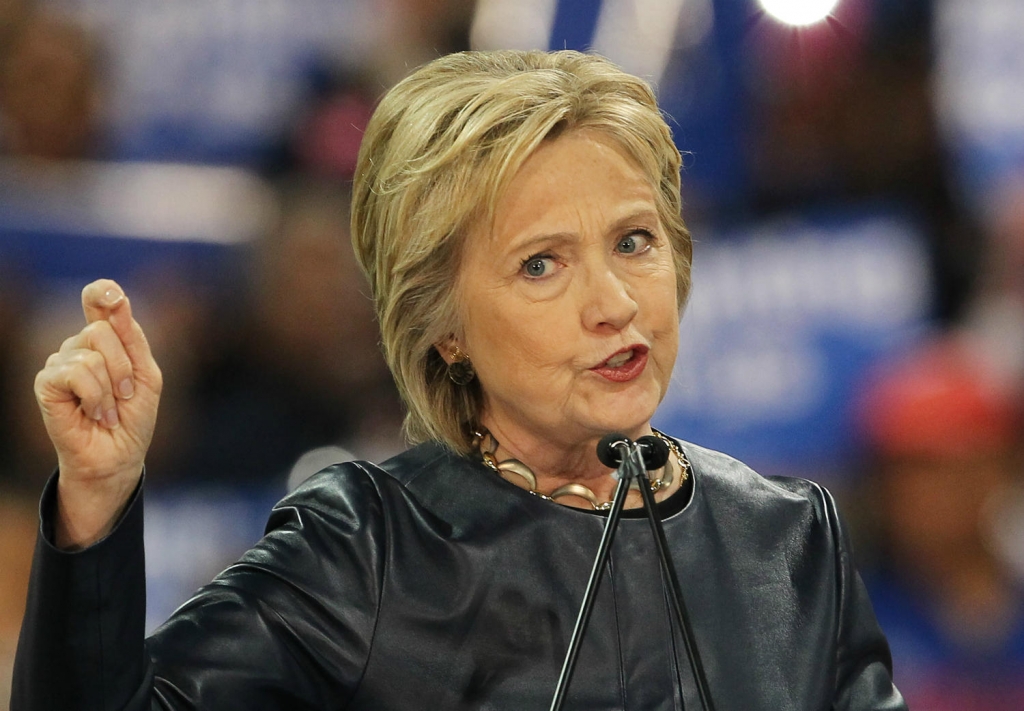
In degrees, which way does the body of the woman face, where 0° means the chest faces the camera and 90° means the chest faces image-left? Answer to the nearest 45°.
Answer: approximately 315°

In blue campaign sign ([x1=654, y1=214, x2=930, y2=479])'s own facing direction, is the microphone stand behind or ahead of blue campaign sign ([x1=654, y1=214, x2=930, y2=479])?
ahead

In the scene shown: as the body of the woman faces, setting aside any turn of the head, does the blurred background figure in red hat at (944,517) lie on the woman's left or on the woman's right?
on the woman's left

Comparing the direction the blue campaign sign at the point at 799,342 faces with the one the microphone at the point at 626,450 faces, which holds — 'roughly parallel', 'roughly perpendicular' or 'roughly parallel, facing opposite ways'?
roughly parallel, facing opposite ways

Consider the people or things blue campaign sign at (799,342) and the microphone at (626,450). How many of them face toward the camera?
1

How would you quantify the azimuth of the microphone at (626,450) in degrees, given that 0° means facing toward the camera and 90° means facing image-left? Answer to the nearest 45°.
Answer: approximately 180°

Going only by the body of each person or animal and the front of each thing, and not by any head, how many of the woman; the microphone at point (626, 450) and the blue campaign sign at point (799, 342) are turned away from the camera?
1

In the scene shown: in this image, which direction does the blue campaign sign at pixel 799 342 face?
toward the camera

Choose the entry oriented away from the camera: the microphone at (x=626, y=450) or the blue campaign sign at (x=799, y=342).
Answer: the microphone

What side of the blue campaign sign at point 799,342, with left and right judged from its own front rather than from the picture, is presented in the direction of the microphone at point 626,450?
front

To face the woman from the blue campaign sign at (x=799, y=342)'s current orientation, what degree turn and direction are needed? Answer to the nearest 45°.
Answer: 0° — it already faces them

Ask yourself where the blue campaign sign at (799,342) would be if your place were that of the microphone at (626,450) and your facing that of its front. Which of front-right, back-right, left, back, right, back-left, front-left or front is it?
front

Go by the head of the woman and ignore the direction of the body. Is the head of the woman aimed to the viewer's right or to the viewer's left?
to the viewer's right
